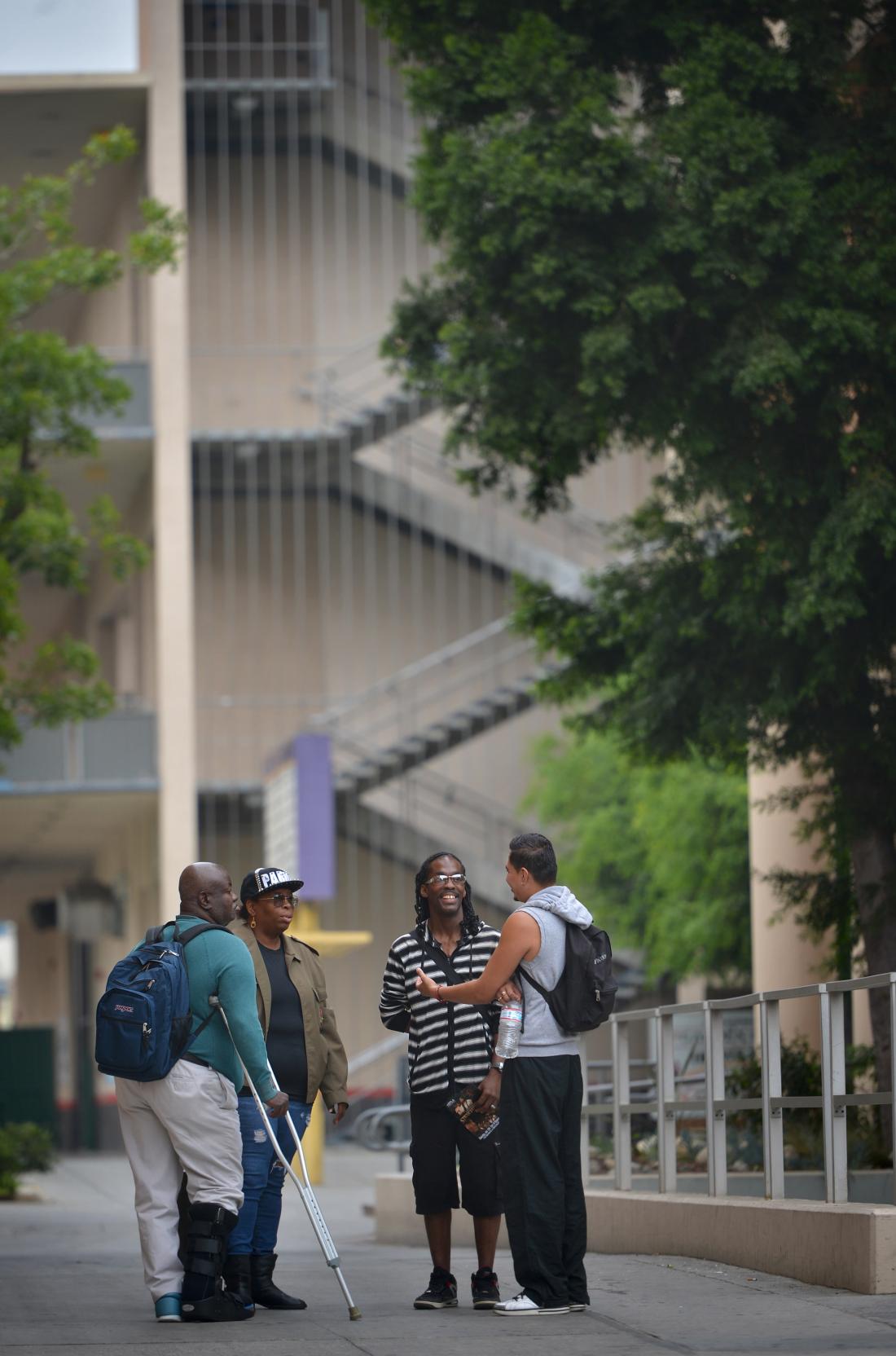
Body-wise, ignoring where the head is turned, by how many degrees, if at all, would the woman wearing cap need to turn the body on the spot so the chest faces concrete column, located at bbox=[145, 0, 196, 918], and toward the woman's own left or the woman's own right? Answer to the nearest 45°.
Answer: approximately 135° to the woman's own left

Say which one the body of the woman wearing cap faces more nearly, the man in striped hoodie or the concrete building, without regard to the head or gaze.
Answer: the man in striped hoodie

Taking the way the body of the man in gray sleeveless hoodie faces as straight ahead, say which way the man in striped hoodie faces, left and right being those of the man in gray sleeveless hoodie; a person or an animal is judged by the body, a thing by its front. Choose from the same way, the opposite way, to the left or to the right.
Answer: to the left

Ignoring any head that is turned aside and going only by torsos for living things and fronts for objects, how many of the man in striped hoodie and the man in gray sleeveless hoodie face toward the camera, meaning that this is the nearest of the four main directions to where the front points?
1

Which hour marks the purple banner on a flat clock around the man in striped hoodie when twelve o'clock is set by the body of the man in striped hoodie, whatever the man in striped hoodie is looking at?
The purple banner is roughly at 6 o'clock from the man in striped hoodie.

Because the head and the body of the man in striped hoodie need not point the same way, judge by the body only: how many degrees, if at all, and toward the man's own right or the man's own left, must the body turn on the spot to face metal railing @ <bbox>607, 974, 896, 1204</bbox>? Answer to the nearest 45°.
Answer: approximately 135° to the man's own left

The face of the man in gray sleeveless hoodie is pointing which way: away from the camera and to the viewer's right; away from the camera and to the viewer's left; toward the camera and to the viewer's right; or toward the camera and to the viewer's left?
away from the camera and to the viewer's left

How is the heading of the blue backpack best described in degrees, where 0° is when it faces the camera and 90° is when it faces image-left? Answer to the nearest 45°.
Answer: approximately 45°

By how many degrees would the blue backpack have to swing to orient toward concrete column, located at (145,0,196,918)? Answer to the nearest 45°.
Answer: approximately 135° to its right

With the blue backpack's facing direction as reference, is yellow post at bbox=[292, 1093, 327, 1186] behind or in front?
behind

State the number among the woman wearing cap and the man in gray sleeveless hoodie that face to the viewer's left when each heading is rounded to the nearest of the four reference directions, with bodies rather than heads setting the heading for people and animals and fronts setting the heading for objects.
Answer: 1

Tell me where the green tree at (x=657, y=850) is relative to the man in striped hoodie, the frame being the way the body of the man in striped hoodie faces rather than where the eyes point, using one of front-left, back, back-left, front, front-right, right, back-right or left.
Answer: back

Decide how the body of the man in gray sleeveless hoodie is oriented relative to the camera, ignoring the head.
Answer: to the viewer's left

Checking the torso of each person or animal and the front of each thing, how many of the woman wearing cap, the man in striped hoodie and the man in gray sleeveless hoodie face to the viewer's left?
1

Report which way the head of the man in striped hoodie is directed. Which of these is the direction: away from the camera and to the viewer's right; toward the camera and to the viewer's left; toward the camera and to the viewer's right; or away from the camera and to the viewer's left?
toward the camera and to the viewer's right
